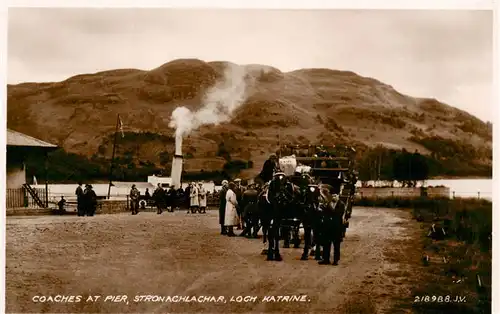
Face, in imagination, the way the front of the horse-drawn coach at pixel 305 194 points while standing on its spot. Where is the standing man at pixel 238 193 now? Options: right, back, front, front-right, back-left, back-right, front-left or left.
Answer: right

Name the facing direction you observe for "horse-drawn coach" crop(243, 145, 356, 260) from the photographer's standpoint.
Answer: facing the viewer and to the left of the viewer

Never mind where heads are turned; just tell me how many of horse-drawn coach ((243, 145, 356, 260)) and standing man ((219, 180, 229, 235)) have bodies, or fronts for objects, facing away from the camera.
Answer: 0
